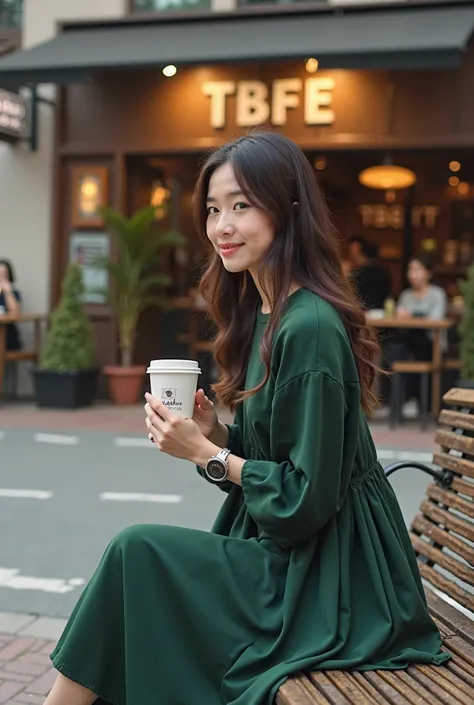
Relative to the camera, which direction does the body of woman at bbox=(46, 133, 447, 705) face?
to the viewer's left

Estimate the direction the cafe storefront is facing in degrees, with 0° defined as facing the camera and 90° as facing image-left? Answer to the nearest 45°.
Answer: approximately 0°

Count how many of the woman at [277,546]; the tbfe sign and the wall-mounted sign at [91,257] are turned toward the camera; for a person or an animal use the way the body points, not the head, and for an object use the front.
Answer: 2

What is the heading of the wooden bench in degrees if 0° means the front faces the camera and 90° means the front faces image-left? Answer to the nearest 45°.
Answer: approximately 45°

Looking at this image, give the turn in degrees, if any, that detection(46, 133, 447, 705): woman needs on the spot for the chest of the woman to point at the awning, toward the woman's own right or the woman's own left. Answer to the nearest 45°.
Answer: approximately 90° to the woman's own right

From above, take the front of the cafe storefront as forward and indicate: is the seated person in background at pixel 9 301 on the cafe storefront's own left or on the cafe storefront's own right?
on the cafe storefront's own right

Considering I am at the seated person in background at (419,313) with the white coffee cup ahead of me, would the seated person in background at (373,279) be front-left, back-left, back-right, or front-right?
back-right

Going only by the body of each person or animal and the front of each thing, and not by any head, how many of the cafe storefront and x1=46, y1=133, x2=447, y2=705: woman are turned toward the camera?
1

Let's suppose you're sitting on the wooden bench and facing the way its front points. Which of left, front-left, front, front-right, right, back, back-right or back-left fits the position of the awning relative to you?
back-right
